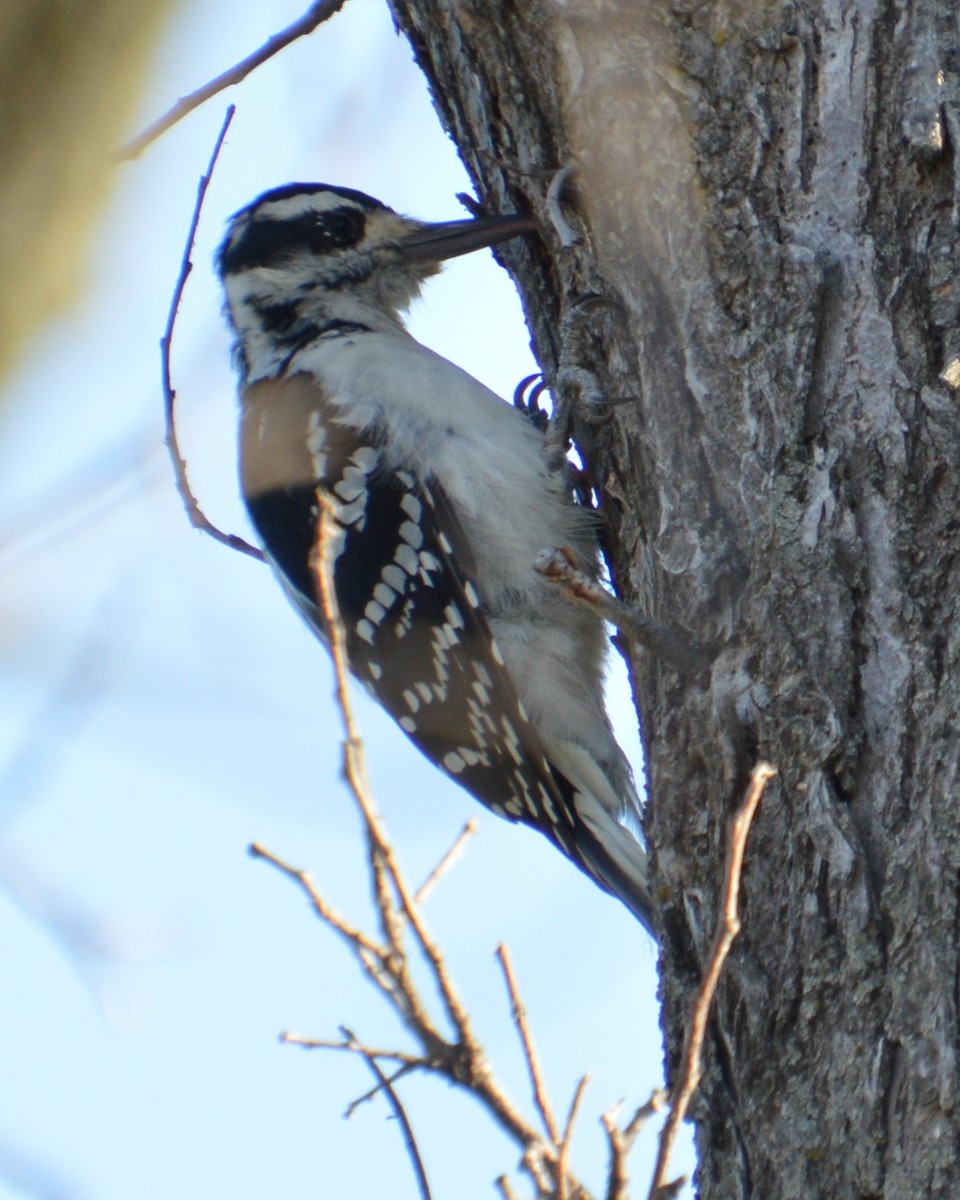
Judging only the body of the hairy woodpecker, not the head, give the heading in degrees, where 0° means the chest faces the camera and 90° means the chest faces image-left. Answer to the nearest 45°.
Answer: approximately 270°
